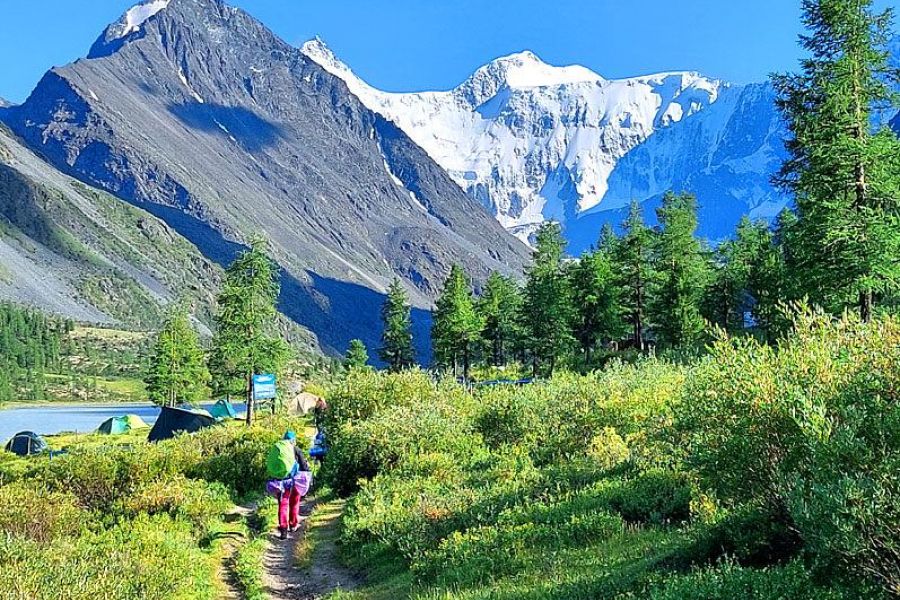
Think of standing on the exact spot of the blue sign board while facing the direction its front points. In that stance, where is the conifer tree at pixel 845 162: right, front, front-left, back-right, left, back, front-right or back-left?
front-left

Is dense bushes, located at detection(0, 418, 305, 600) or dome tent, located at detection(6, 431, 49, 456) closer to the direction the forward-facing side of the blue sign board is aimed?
the dense bushes

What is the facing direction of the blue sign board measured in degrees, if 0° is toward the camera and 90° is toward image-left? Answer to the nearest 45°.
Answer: approximately 0°

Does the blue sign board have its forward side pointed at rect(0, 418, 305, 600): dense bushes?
yes

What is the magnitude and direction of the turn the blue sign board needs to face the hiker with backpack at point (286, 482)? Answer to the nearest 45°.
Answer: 0° — it already faces them

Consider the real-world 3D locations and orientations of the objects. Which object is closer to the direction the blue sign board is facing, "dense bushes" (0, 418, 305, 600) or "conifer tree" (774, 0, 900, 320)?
the dense bushes
